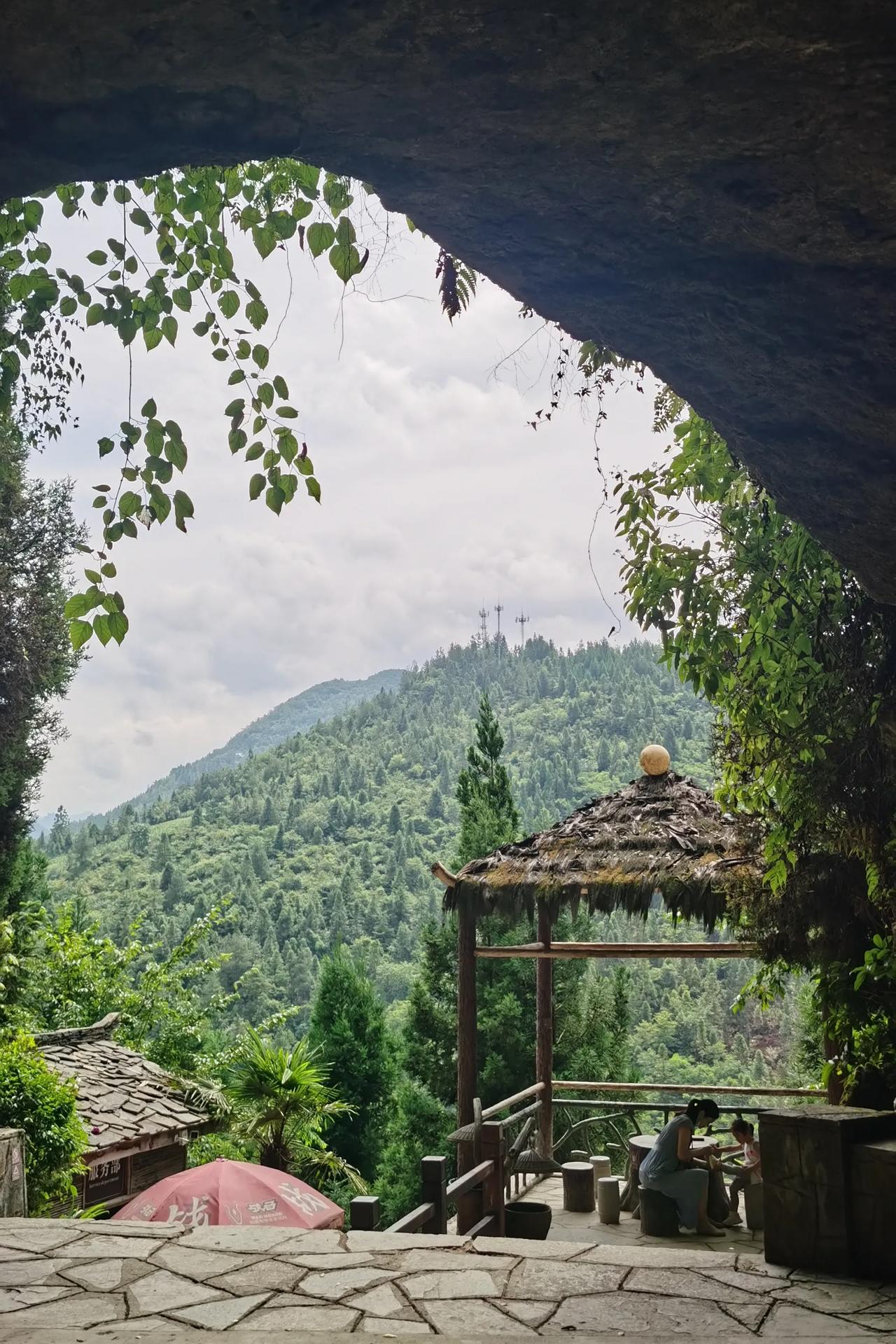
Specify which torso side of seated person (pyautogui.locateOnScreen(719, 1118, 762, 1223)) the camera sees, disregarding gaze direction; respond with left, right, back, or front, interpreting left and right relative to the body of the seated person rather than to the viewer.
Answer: left

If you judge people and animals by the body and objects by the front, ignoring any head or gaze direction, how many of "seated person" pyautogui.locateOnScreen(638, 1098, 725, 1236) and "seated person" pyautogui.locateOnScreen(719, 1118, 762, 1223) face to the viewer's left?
1

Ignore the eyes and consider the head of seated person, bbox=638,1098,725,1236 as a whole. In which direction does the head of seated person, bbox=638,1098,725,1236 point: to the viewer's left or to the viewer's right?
to the viewer's right

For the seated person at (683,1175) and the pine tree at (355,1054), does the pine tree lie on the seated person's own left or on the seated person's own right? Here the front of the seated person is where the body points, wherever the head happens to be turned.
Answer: on the seated person's own left

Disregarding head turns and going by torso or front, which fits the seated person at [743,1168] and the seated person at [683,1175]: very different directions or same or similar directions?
very different directions

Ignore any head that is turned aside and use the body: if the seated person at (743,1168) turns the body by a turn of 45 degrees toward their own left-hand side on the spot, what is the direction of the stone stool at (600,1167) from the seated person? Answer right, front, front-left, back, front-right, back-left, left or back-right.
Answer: right

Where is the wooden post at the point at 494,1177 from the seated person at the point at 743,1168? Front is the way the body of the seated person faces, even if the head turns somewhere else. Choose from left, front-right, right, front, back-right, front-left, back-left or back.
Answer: front-left

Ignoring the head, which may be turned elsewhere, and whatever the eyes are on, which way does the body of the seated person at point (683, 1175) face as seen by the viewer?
to the viewer's right

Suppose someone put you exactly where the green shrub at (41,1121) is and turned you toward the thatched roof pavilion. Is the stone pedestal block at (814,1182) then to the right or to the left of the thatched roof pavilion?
right
